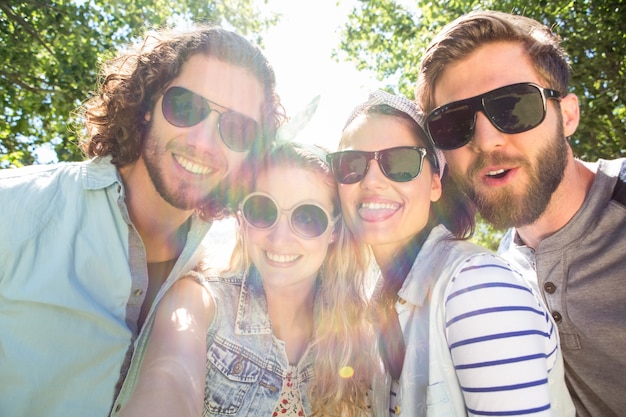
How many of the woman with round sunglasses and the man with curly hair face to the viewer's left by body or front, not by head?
0

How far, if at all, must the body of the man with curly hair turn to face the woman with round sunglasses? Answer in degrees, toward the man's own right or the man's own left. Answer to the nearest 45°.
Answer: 0° — they already face them

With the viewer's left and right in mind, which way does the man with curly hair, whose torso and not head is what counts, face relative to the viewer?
facing the viewer and to the right of the viewer

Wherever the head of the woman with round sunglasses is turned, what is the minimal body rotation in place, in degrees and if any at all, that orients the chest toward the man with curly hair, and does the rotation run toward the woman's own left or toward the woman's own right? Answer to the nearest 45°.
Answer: approximately 90° to the woman's own right

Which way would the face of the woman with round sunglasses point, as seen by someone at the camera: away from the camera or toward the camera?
toward the camera

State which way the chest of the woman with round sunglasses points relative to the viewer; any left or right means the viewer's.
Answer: facing the viewer
